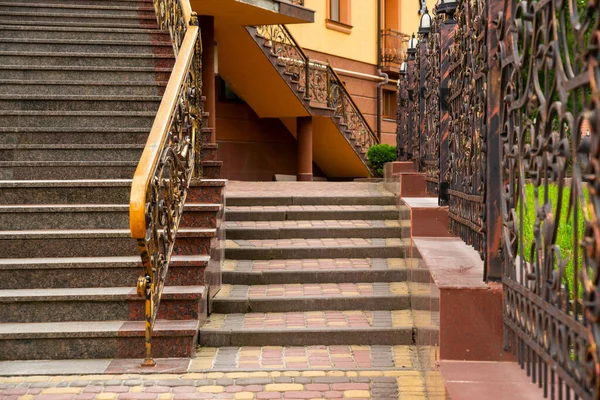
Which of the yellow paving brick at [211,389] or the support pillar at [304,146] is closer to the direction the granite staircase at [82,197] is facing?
the yellow paving brick

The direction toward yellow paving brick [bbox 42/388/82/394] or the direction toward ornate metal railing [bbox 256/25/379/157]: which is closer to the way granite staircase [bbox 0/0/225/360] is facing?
the yellow paving brick

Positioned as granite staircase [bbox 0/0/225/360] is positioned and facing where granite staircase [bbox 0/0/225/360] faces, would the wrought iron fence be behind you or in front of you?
in front

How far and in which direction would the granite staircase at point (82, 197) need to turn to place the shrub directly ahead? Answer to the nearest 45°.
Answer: approximately 135° to its left

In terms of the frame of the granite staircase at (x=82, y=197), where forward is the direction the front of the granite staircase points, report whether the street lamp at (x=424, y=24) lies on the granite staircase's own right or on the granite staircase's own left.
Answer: on the granite staircase's own left

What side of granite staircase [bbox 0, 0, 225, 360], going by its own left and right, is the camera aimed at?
front

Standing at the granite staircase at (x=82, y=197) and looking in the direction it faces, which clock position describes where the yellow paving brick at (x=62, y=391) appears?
The yellow paving brick is roughly at 12 o'clock from the granite staircase.

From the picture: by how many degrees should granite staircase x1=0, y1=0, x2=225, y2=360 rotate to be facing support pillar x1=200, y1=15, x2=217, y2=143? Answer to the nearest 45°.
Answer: approximately 180°

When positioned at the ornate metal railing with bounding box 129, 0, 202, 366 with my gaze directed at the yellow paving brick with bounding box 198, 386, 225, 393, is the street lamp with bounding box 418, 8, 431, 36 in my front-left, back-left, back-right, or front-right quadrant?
back-left

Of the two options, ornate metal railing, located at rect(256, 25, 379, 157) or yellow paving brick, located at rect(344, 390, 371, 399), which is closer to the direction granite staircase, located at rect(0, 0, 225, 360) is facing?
the yellow paving brick

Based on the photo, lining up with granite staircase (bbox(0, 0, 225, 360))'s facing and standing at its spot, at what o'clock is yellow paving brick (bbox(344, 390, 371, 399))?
The yellow paving brick is roughly at 11 o'clock from the granite staircase.

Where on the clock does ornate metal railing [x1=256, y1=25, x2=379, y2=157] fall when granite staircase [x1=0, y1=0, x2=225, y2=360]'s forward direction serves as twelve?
The ornate metal railing is roughly at 7 o'clock from the granite staircase.

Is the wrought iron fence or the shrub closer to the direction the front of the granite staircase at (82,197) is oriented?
the wrought iron fence
